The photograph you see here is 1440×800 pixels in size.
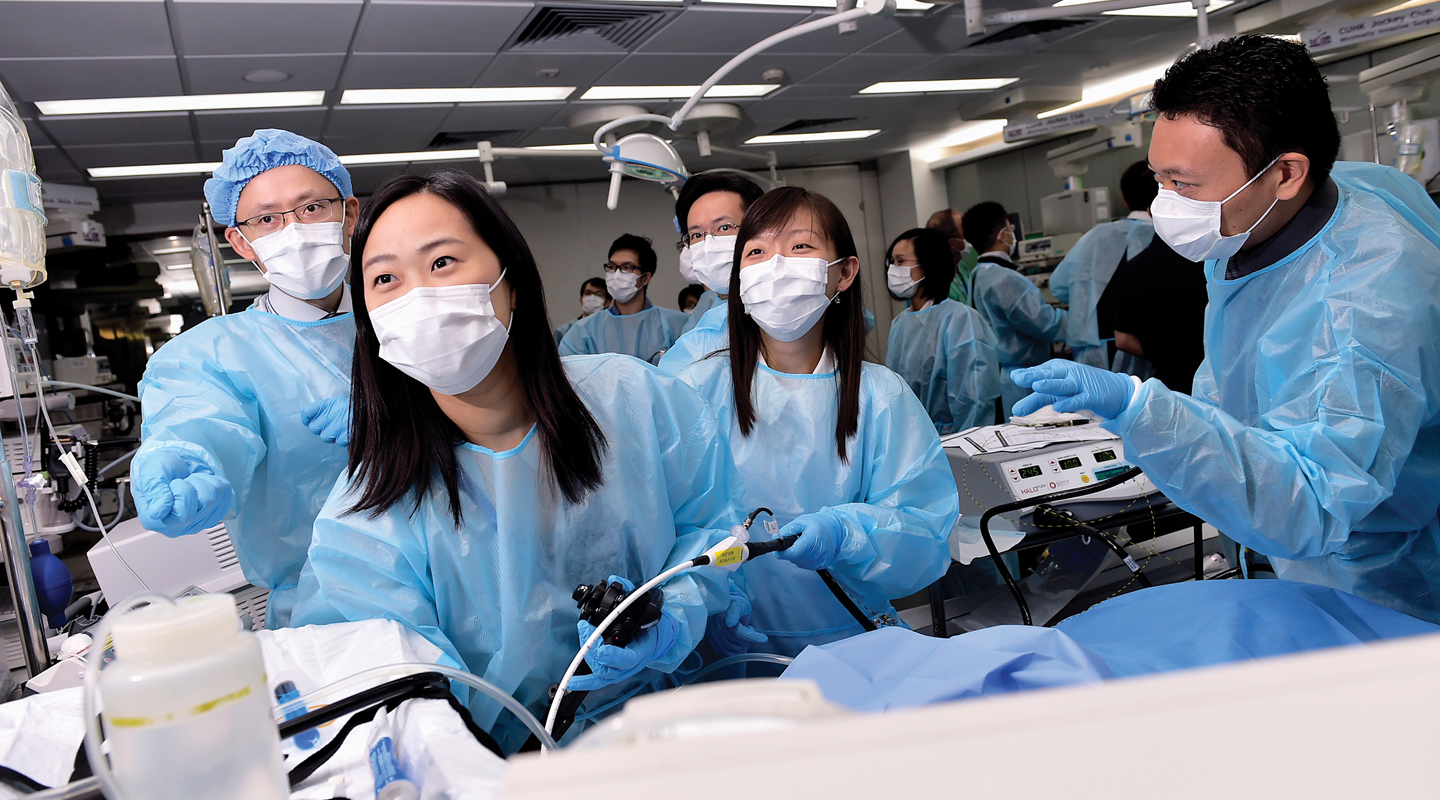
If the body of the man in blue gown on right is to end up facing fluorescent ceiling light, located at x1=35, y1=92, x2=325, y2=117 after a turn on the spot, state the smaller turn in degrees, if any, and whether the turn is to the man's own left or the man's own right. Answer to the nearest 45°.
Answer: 0° — they already face it

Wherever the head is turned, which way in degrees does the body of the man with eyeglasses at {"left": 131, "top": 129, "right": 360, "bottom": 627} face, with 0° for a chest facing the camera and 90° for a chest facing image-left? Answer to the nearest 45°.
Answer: approximately 0°

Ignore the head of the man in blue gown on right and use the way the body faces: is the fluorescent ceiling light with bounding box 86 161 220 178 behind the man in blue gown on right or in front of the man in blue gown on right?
in front

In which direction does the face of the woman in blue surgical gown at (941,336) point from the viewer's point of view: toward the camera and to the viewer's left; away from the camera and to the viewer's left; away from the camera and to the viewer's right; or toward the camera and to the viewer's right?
toward the camera and to the viewer's left

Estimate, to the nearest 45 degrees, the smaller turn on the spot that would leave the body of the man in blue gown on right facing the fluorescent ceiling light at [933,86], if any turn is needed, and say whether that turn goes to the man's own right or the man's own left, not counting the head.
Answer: approximately 90° to the man's own right

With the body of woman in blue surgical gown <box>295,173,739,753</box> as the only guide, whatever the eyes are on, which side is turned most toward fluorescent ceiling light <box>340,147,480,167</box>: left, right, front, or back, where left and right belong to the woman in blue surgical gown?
back

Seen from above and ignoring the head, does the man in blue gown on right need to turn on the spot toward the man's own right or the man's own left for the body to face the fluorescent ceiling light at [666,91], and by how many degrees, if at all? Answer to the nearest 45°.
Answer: approximately 45° to the man's own right

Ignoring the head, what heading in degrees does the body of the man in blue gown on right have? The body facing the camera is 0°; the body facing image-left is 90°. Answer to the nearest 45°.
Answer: approximately 90°

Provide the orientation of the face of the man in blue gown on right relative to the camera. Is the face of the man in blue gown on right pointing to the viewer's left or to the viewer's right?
to the viewer's left

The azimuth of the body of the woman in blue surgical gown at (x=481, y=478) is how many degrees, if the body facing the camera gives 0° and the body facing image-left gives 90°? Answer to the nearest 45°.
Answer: approximately 0°

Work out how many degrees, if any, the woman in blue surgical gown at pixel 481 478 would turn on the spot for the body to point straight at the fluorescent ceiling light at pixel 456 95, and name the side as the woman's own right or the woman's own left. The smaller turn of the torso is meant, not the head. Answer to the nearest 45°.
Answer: approximately 180°
